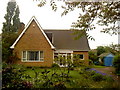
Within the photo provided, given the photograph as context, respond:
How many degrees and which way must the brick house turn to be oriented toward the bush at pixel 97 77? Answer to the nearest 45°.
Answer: approximately 90° to its left

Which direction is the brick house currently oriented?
toward the camera

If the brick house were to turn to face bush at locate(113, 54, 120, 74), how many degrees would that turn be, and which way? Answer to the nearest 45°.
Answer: approximately 90° to its left
